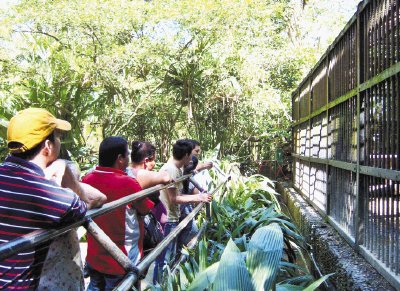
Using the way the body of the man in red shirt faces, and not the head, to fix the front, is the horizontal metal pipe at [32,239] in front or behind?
behind

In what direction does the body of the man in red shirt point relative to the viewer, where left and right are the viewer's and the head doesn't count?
facing away from the viewer and to the right of the viewer

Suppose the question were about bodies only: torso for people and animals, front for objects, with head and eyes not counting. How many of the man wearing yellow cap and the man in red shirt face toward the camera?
0

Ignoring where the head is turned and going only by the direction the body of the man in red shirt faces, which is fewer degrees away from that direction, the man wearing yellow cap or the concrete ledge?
the concrete ledge

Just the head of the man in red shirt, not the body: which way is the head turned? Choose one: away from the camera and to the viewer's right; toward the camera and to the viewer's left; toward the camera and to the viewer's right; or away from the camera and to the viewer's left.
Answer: away from the camera and to the viewer's right

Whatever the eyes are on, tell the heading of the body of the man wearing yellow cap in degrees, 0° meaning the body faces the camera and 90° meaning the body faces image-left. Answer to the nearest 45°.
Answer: approximately 225°

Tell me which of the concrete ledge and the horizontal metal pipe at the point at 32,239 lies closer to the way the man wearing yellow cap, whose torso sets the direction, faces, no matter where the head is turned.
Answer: the concrete ledge
